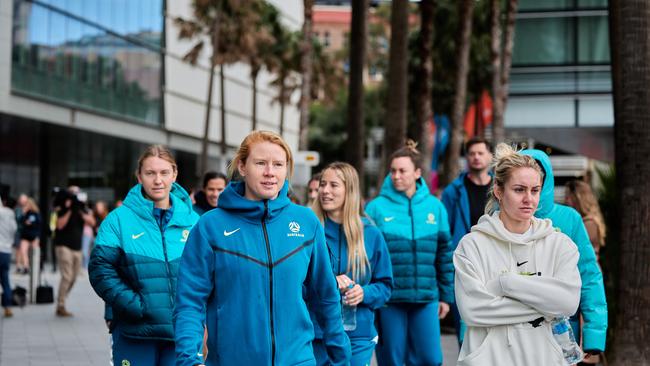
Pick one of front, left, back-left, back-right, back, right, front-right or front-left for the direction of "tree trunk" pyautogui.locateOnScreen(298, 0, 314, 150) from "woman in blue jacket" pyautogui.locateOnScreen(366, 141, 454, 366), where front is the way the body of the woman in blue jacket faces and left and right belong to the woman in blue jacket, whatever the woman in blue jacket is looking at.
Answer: back

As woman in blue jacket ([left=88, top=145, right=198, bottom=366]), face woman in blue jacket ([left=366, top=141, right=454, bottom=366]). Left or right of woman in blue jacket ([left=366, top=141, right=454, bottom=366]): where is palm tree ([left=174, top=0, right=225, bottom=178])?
left

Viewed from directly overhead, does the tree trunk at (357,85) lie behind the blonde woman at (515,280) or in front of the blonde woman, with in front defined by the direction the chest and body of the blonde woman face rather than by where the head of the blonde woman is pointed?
behind

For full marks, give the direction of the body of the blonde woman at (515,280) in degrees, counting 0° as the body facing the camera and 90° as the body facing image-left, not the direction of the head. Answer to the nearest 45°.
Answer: approximately 0°

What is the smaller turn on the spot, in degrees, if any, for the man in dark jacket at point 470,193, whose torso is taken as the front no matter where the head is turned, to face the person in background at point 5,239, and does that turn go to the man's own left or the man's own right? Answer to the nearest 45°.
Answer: approximately 135° to the man's own right

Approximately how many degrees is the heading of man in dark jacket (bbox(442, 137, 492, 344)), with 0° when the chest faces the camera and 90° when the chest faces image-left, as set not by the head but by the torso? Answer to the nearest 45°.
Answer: approximately 0°
